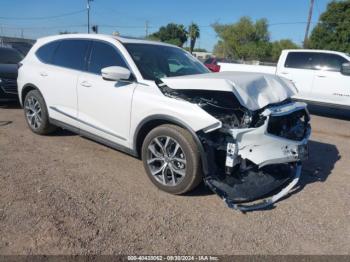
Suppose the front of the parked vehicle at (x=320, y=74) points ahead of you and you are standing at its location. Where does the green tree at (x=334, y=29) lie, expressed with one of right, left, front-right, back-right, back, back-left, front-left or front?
back-left

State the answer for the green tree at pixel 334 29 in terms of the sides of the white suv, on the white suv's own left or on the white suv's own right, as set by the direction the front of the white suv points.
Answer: on the white suv's own left

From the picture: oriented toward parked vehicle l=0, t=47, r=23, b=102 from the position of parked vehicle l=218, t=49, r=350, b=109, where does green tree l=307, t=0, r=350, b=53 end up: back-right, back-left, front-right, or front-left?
back-right

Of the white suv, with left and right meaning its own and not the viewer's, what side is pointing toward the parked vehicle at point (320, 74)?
left

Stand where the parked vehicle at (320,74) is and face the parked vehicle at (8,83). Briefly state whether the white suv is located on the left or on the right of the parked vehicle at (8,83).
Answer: left

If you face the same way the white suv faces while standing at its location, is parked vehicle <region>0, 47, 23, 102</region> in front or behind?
behind

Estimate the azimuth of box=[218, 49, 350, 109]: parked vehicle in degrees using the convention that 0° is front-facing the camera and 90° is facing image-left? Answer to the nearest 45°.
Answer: approximately 315°

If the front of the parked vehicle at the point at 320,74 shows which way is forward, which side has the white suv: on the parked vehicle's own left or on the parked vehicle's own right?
on the parked vehicle's own right

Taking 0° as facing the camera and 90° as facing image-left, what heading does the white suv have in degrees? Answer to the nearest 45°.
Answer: approximately 315°

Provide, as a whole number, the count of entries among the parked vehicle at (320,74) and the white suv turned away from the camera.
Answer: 0
